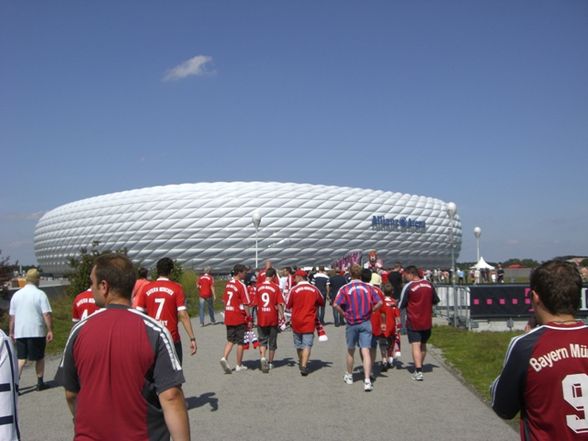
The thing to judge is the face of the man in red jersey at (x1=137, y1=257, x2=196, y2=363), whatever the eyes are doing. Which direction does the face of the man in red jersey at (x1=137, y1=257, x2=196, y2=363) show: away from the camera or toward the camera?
away from the camera

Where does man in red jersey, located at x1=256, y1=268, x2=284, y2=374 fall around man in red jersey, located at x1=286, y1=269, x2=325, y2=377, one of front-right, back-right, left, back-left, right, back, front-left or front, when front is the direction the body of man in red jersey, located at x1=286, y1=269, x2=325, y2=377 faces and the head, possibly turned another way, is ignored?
front-left

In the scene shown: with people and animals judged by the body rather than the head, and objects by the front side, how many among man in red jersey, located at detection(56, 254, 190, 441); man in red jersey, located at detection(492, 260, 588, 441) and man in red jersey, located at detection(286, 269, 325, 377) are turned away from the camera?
3

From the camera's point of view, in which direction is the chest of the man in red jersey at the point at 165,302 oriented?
away from the camera

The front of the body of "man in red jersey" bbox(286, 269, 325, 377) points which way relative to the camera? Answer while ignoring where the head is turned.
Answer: away from the camera

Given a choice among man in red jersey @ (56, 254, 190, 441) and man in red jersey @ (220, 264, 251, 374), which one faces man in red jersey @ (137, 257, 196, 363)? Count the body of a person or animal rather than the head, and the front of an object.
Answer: man in red jersey @ (56, 254, 190, 441)

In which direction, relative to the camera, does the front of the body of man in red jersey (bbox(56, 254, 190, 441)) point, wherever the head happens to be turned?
away from the camera

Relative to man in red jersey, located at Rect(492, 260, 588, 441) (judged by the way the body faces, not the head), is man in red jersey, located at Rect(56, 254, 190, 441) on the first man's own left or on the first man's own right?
on the first man's own left

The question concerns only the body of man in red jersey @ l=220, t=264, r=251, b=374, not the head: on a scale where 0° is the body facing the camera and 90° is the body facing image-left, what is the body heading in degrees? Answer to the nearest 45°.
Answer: approximately 225°

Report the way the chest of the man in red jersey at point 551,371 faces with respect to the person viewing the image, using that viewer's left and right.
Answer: facing away from the viewer

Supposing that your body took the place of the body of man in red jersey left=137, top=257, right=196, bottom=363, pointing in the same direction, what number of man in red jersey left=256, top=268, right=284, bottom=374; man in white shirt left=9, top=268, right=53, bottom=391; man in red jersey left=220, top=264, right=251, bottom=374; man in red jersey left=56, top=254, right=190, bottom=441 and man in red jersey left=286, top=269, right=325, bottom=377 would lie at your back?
1

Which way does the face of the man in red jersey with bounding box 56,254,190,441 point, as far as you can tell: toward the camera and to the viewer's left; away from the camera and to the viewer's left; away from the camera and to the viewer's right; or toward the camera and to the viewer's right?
away from the camera and to the viewer's left
